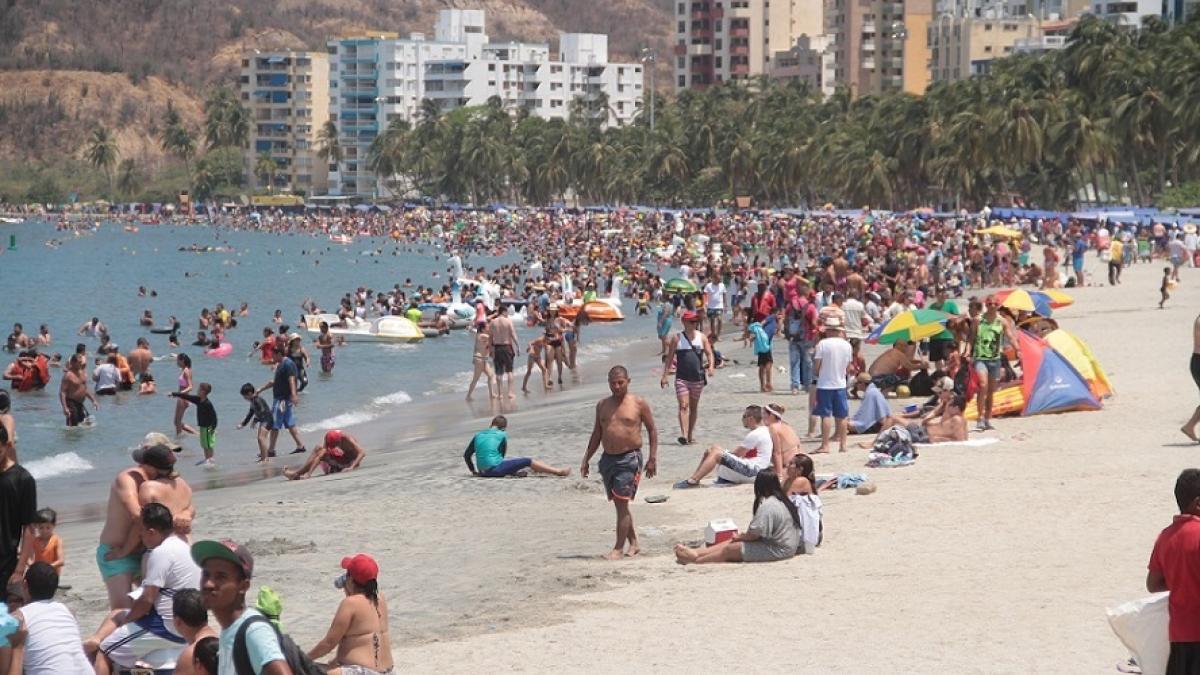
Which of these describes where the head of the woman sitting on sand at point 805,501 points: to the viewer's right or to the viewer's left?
to the viewer's left

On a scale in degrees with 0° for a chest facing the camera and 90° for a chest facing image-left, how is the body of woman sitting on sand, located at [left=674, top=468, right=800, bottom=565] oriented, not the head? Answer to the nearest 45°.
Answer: approximately 90°

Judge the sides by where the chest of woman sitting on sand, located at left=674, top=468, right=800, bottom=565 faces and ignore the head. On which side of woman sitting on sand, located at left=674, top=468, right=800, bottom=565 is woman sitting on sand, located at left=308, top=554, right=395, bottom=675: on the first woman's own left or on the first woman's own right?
on the first woman's own left

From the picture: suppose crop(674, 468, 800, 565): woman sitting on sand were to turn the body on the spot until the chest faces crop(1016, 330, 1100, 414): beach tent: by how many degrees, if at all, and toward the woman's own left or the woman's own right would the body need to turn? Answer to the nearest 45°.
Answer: approximately 135° to the woman's own right

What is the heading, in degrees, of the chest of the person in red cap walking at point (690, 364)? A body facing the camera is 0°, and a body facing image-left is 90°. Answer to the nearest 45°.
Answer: approximately 0°

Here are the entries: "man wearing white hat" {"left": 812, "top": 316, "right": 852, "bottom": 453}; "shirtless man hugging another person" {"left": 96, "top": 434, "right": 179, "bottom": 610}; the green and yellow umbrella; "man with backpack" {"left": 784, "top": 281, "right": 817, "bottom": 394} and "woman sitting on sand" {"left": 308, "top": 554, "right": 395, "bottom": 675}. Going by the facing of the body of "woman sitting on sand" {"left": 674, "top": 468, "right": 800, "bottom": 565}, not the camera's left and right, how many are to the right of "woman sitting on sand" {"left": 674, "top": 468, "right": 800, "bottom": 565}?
3

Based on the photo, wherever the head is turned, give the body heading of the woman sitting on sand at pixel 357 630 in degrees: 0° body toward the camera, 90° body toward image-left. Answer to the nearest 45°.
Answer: approximately 135°
